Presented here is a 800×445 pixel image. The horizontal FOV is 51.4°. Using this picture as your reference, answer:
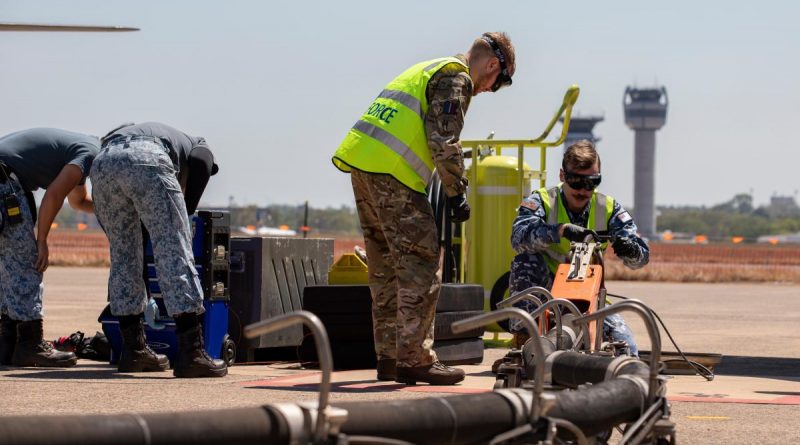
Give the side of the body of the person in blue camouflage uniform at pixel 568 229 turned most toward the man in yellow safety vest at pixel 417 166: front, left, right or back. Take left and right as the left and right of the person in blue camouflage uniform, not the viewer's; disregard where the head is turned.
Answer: right

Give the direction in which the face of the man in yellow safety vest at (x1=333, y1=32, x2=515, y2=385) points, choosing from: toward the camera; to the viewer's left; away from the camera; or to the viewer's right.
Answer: to the viewer's right

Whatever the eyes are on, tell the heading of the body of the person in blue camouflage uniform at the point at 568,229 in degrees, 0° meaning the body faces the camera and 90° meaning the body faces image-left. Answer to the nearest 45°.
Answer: approximately 0°

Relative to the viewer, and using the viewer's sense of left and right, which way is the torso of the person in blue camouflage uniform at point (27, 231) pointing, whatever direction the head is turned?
facing to the right of the viewer

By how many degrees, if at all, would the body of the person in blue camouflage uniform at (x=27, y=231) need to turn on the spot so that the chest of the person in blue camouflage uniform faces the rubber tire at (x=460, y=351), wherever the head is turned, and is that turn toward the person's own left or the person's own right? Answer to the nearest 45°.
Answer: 0° — they already face it

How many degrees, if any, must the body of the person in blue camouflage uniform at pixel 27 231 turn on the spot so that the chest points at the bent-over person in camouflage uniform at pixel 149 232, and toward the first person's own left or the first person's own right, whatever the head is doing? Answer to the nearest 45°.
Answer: approximately 45° to the first person's own right

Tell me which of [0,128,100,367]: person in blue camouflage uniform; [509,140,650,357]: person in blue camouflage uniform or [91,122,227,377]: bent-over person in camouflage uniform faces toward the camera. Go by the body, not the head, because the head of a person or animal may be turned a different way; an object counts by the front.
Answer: [509,140,650,357]: person in blue camouflage uniform

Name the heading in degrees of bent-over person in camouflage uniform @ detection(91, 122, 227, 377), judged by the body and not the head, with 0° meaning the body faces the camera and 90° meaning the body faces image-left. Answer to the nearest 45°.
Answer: approximately 225°

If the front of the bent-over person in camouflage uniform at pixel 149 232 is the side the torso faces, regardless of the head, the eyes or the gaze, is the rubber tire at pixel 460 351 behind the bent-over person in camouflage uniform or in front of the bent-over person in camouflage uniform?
in front

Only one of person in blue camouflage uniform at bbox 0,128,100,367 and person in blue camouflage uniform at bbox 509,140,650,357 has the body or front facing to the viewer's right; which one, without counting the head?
person in blue camouflage uniform at bbox 0,128,100,367
